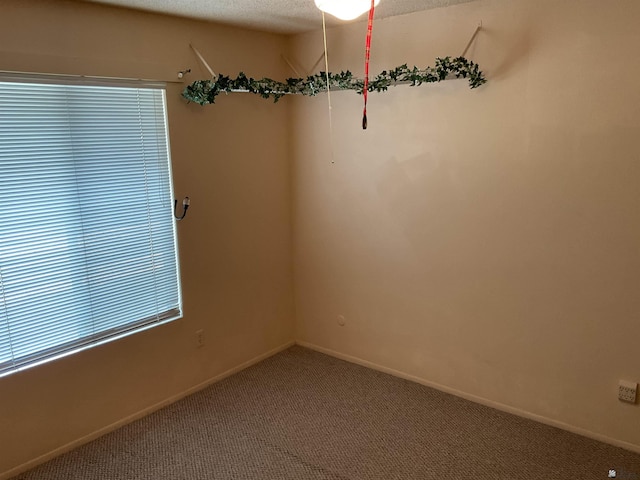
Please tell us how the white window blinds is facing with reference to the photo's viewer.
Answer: facing the viewer and to the right of the viewer

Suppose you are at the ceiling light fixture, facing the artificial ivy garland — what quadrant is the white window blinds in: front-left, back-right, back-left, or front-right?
front-left

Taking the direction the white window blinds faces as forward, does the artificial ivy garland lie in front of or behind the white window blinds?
in front

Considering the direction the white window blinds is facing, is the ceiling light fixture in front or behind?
in front

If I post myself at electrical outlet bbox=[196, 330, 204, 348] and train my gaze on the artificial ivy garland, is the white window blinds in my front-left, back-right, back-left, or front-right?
back-right

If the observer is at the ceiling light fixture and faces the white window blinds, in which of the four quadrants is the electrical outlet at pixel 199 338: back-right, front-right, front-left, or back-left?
front-right
